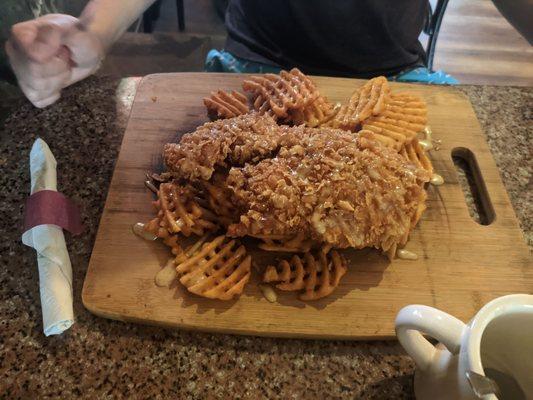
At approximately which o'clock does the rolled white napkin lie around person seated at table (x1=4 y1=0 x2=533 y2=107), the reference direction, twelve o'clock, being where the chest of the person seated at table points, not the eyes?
The rolled white napkin is roughly at 1 o'clock from the person seated at table.

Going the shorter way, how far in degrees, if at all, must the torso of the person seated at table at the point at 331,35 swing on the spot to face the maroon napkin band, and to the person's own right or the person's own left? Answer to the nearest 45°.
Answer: approximately 45° to the person's own right

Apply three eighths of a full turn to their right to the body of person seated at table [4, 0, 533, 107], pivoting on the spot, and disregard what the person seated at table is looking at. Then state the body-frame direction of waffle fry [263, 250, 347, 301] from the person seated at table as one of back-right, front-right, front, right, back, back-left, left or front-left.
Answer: back-left

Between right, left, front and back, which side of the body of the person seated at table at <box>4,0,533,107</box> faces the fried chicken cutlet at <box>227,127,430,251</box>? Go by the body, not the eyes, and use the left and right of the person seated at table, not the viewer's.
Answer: front

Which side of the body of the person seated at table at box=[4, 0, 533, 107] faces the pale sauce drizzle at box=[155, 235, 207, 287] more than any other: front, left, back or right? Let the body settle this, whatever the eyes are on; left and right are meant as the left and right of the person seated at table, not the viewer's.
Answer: front

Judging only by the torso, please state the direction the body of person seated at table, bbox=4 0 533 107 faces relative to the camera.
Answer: toward the camera

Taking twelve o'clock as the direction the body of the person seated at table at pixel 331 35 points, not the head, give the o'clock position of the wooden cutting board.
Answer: The wooden cutting board is roughly at 12 o'clock from the person seated at table.
